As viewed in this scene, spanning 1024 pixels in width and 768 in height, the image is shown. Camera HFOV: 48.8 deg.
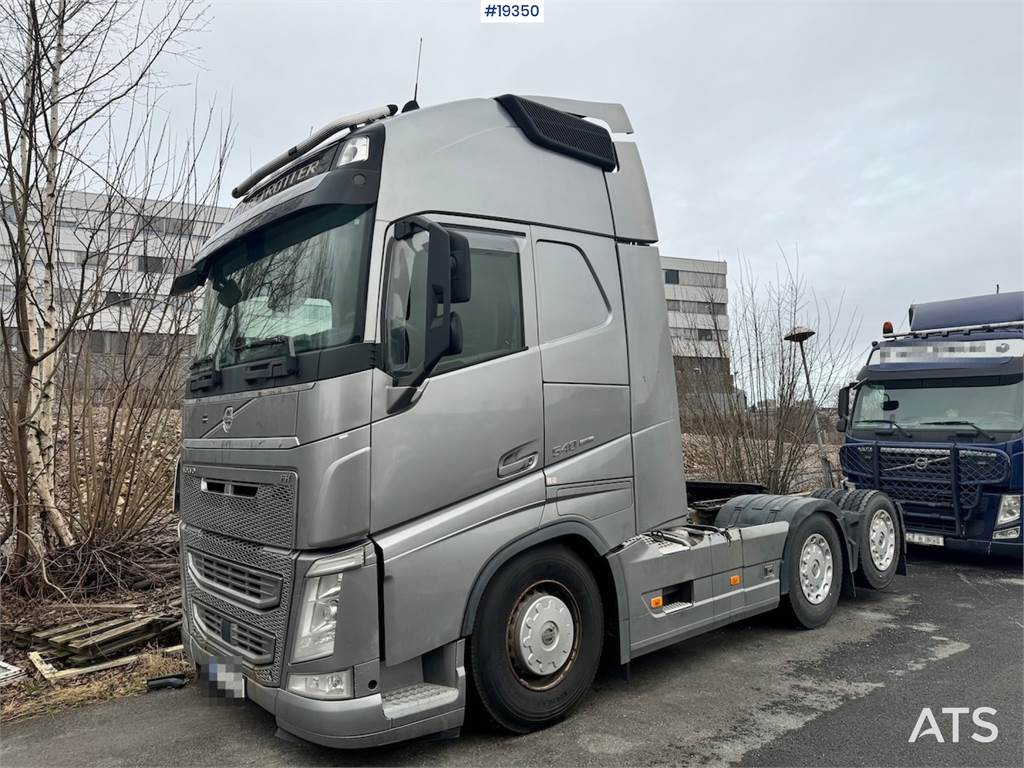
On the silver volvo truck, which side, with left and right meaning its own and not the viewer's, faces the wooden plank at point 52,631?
right

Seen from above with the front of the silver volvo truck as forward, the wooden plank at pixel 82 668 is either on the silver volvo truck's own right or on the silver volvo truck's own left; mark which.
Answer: on the silver volvo truck's own right

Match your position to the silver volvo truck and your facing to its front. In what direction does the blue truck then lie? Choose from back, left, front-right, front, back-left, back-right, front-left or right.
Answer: back

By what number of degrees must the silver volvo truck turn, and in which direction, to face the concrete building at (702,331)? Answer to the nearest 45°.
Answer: approximately 135° to its right

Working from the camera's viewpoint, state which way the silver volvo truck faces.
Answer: facing the viewer and to the left of the viewer

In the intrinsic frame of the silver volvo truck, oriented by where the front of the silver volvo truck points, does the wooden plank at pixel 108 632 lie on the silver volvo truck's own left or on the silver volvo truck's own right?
on the silver volvo truck's own right

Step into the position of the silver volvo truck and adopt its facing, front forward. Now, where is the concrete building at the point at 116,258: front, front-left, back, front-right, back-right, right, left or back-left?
right
